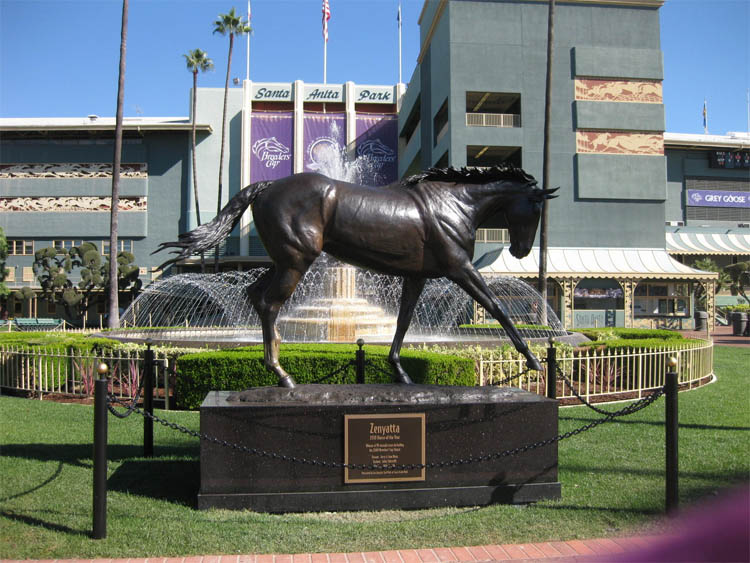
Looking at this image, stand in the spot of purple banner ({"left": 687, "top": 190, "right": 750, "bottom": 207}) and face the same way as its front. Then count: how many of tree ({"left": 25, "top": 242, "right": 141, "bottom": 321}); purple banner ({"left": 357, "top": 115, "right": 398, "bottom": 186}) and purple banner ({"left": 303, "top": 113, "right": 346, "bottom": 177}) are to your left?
0

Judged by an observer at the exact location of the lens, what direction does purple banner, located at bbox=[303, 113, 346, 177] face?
facing the viewer

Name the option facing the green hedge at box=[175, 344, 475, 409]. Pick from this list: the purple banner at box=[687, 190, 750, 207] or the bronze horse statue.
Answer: the purple banner

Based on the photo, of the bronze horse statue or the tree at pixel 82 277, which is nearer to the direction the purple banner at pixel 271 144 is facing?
the bronze horse statue

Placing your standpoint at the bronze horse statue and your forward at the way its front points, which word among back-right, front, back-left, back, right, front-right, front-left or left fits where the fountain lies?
left

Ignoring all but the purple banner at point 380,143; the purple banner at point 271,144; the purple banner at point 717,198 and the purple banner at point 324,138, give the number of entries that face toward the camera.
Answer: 4

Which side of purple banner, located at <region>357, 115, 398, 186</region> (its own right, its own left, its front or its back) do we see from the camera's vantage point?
front

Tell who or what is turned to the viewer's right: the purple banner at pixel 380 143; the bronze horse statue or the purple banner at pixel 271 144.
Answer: the bronze horse statue

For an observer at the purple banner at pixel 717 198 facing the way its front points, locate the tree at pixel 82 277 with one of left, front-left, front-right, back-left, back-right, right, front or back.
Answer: front-right

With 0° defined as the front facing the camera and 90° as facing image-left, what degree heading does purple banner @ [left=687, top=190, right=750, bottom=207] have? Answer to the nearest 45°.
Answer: approximately 0°

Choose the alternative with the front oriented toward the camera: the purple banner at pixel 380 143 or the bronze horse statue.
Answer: the purple banner

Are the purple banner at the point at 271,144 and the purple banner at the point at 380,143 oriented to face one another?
no

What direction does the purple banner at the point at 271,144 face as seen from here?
toward the camera

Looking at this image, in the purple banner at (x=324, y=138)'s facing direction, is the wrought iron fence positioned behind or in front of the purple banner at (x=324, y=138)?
in front

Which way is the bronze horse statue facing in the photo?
to the viewer's right

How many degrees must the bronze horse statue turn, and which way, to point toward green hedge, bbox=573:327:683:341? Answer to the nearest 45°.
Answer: approximately 45° to its left

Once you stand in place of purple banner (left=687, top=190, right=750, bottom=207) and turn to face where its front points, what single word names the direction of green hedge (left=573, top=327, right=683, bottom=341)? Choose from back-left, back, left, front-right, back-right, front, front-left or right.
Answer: front

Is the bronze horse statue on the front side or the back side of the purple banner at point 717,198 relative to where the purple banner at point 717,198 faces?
on the front side

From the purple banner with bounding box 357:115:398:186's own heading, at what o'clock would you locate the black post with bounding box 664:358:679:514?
The black post is roughly at 12 o'clock from the purple banner.
